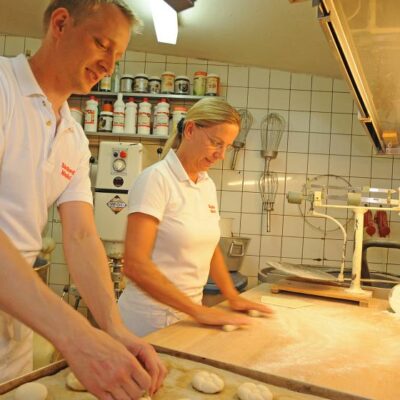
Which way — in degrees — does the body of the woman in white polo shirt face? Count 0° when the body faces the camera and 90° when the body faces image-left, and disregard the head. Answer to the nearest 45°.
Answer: approximately 315°

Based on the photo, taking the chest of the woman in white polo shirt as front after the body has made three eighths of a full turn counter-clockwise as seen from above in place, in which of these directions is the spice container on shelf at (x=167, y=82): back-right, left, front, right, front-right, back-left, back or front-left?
front

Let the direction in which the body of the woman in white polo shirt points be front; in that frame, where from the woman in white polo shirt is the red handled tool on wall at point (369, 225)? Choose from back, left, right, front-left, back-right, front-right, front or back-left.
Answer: left

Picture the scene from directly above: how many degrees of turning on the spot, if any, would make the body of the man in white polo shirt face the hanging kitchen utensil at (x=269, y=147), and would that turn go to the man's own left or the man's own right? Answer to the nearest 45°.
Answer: approximately 90° to the man's own left

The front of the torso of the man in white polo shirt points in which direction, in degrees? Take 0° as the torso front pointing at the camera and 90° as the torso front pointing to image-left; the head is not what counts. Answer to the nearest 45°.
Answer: approximately 315°

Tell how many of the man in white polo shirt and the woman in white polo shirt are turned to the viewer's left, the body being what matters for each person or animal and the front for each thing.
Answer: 0

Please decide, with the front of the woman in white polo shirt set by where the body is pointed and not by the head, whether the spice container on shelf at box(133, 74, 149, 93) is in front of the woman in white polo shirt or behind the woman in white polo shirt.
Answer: behind

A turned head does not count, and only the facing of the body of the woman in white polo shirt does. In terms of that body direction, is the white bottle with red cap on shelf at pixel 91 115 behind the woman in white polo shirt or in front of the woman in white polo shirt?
behind

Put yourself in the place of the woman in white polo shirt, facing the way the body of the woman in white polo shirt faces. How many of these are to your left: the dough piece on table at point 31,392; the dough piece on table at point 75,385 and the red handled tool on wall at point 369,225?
1

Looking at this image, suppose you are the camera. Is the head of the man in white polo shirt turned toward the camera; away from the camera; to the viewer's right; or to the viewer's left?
to the viewer's right

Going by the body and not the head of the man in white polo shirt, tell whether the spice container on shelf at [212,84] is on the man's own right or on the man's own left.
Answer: on the man's own left

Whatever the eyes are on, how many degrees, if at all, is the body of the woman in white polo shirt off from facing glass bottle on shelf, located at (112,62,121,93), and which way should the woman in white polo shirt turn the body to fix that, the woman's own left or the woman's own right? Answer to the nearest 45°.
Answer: approximately 135° to the woman's own left

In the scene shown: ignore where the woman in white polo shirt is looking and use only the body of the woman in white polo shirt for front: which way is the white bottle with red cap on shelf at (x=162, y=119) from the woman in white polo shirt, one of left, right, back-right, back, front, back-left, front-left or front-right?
back-left
